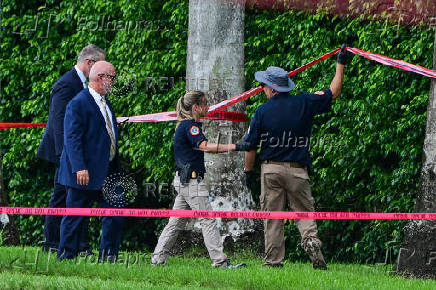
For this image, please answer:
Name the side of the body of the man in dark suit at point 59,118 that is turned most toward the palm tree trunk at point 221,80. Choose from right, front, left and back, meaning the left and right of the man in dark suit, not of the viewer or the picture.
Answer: front

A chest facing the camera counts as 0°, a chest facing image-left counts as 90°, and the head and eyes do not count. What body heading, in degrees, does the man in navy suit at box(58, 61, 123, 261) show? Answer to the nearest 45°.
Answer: approximately 315°

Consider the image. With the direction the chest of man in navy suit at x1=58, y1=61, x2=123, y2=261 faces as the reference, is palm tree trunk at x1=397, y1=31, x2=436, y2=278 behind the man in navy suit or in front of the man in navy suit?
in front

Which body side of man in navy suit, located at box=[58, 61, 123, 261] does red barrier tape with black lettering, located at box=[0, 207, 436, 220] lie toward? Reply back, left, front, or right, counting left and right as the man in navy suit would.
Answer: front

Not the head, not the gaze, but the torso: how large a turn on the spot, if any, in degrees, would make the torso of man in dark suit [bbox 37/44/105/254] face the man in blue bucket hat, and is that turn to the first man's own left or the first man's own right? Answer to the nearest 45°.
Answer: approximately 45° to the first man's own right

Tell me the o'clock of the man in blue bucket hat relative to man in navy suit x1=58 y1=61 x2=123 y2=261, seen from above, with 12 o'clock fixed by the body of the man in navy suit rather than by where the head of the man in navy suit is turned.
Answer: The man in blue bucket hat is roughly at 11 o'clock from the man in navy suit.

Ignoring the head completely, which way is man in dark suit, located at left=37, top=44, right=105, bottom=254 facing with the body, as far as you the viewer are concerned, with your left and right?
facing to the right of the viewer

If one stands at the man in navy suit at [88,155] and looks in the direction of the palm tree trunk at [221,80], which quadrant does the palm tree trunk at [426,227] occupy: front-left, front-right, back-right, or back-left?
front-right

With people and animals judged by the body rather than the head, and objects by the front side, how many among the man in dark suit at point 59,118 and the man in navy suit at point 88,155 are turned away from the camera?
0

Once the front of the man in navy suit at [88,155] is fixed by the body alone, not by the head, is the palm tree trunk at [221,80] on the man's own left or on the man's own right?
on the man's own left

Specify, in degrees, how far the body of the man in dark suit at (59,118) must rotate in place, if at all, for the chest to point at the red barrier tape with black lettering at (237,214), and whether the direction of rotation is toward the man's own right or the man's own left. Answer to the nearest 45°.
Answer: approximately 45° to the man's own right
